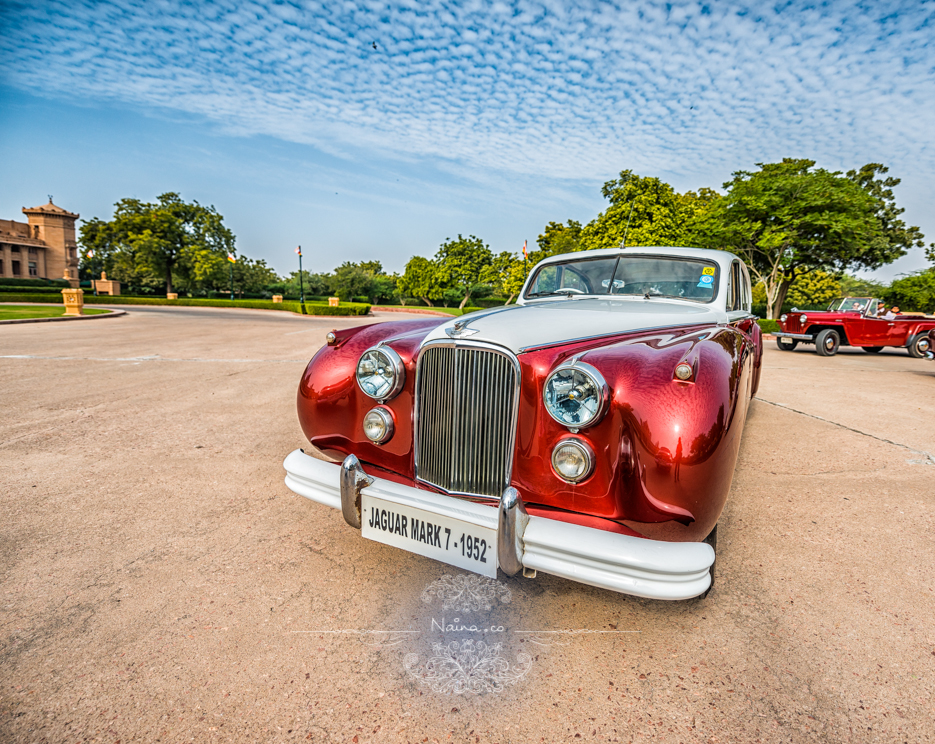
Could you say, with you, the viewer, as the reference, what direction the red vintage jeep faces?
facing the viewer and to the left of the viewer

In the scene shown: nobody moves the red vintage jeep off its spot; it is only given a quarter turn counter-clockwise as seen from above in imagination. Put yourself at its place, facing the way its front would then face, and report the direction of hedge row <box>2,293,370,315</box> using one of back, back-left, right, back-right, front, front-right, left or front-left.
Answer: back-right

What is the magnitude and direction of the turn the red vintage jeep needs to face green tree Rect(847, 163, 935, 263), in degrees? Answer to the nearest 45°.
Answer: approximately 135° to its right

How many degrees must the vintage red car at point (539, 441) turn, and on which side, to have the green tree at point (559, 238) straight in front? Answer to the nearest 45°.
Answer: approximately 135° to its right

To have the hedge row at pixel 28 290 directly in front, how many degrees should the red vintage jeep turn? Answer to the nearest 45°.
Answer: approximately 45° to its right

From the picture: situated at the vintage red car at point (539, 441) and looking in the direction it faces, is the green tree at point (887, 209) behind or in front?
behind

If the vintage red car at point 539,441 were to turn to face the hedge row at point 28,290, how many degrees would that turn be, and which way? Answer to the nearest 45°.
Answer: approximately 90° to its right

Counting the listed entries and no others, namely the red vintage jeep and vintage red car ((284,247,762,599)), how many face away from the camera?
0

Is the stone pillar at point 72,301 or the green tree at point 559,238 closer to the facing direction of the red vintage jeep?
the stone pillar

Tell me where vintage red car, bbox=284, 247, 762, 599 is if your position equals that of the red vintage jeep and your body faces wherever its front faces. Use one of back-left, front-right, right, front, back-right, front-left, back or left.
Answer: front-left

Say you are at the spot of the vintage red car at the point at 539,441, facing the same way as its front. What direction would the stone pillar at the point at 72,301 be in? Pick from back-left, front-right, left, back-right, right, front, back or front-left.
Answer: right

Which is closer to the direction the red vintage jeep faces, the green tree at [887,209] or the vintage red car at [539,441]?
the vintage red car

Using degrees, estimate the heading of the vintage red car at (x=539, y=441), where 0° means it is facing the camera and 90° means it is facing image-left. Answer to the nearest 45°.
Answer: approximately 45°

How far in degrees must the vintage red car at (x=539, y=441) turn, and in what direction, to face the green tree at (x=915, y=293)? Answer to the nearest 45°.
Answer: approximately 180°

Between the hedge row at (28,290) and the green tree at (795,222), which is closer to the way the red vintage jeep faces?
the hedge row

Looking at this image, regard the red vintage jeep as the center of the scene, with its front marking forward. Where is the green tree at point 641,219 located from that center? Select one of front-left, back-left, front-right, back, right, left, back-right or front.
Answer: right
